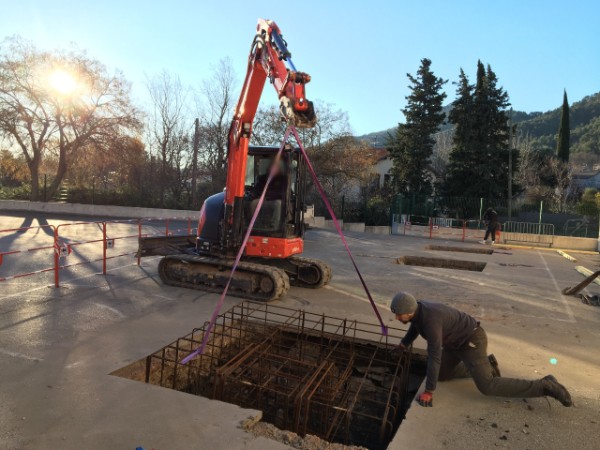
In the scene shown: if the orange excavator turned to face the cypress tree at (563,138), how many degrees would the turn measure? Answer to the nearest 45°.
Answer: approximately 90° to its left

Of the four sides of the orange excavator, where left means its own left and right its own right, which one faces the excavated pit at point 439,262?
left

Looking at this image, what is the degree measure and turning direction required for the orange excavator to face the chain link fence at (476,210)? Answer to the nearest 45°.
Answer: approximately 90° to its left

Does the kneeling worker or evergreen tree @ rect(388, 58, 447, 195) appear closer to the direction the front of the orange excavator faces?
the kneeling worker

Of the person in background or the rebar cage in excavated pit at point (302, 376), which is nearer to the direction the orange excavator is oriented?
the rebar cage in excavated pit

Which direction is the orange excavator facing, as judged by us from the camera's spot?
facing the viewer and to the right of the viewer

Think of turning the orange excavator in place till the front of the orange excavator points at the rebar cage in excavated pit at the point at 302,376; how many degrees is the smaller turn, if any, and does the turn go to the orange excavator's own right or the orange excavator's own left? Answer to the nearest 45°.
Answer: approximately 45° to the orange excavator's own right

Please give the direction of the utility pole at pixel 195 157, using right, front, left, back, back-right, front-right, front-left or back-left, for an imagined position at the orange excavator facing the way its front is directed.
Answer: back-left

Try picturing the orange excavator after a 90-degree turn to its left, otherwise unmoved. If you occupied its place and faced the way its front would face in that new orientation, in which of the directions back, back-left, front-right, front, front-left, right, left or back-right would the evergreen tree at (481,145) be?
front

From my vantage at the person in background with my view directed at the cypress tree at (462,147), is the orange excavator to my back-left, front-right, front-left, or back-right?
back-left

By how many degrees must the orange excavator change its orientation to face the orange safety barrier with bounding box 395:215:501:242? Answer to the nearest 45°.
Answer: approximately 90° to its left
